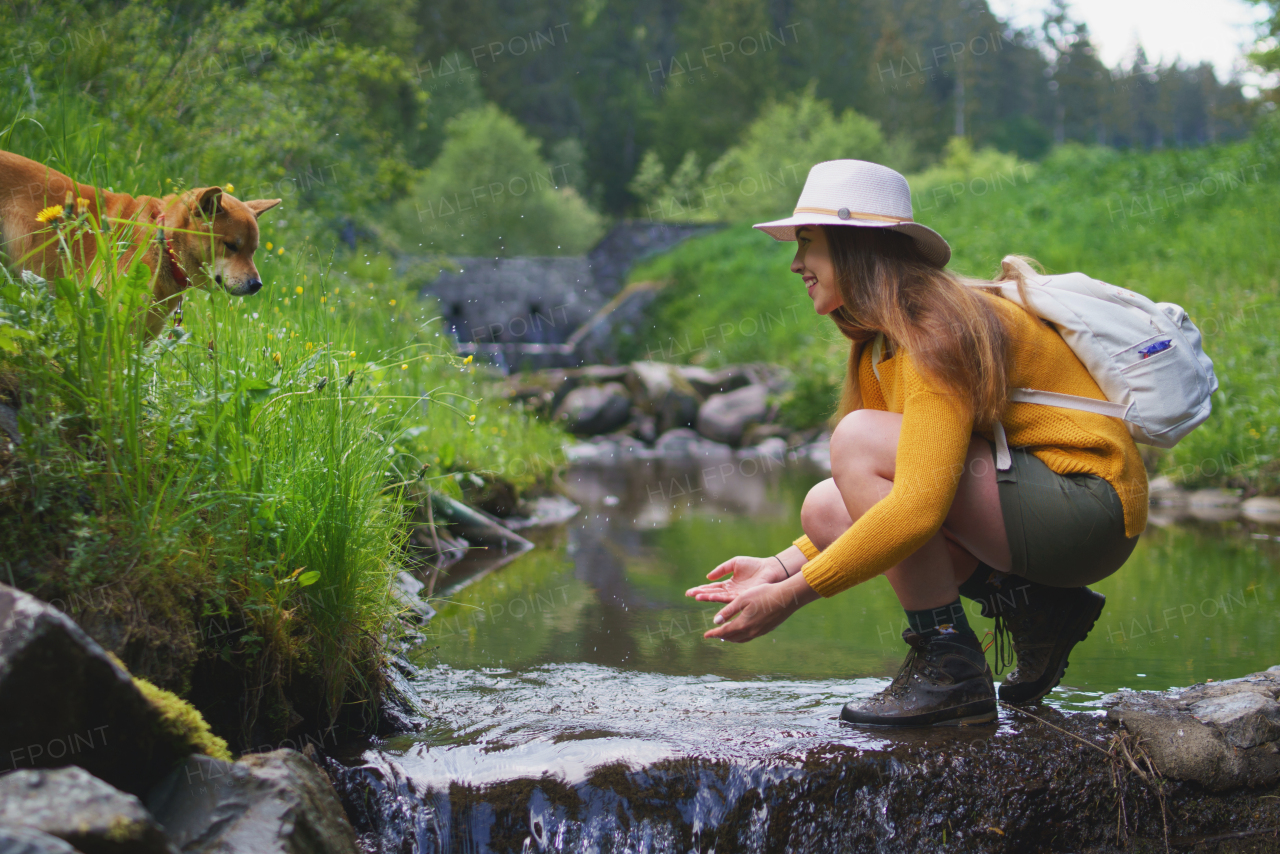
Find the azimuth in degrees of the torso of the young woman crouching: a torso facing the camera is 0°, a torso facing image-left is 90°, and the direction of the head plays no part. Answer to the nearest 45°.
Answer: approximately 90°

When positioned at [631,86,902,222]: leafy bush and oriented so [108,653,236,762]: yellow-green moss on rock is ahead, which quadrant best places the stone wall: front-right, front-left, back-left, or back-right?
front-right

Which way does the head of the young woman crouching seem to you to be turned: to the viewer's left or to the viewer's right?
to the viewer's left

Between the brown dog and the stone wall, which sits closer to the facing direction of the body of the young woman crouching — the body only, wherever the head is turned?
the brown dog

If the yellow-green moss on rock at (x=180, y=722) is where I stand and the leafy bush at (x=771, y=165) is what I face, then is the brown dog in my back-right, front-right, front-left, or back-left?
front-left

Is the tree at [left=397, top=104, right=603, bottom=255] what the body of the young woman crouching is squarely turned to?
no

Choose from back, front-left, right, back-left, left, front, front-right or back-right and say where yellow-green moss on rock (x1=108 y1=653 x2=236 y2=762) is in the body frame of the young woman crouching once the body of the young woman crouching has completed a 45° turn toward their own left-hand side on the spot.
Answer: front

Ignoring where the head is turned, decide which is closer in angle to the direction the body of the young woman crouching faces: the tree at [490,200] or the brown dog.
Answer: the brown dog

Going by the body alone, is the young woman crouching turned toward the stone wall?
no
